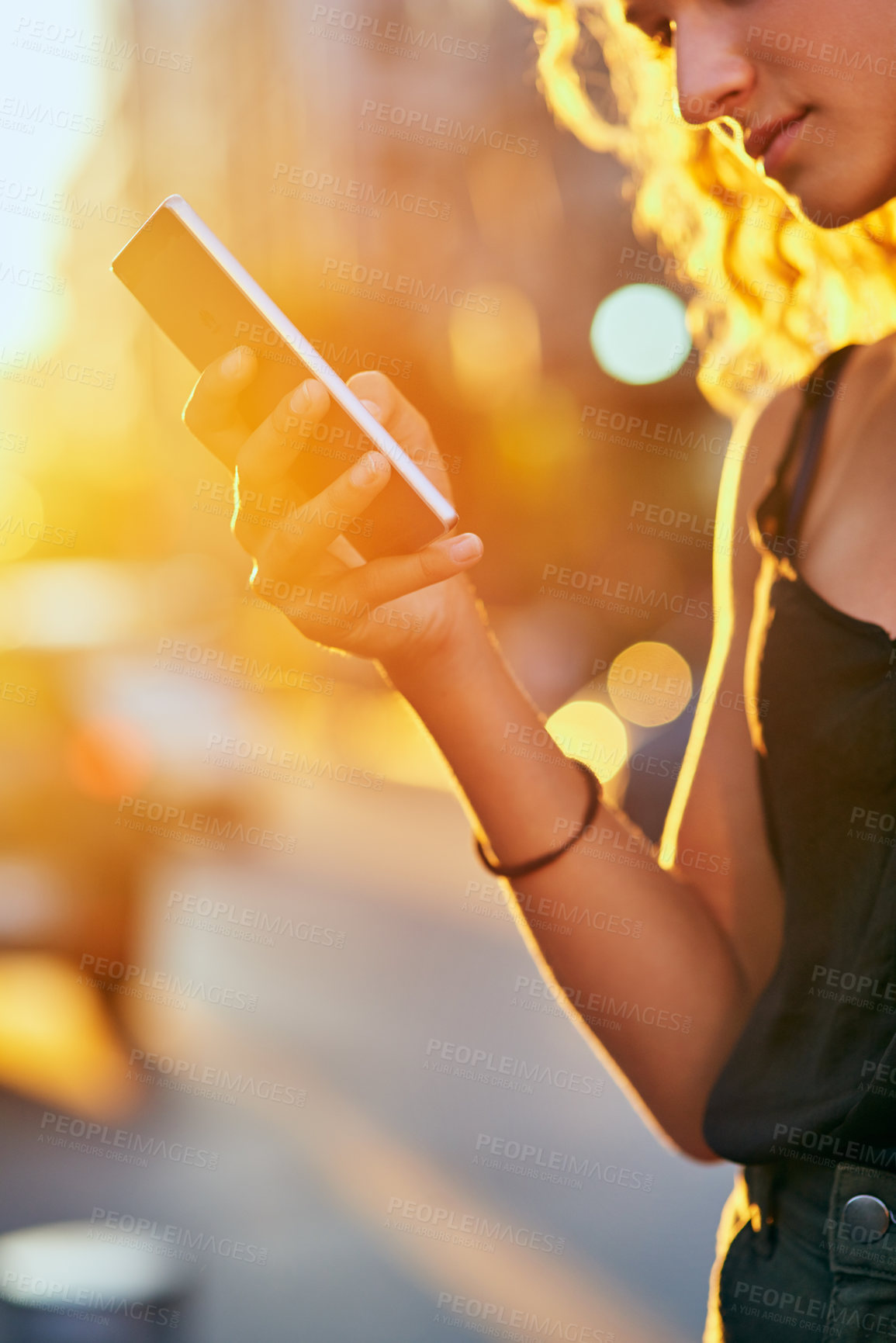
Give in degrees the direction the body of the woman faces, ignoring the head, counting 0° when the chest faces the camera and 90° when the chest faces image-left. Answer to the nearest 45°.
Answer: approximately 45°
